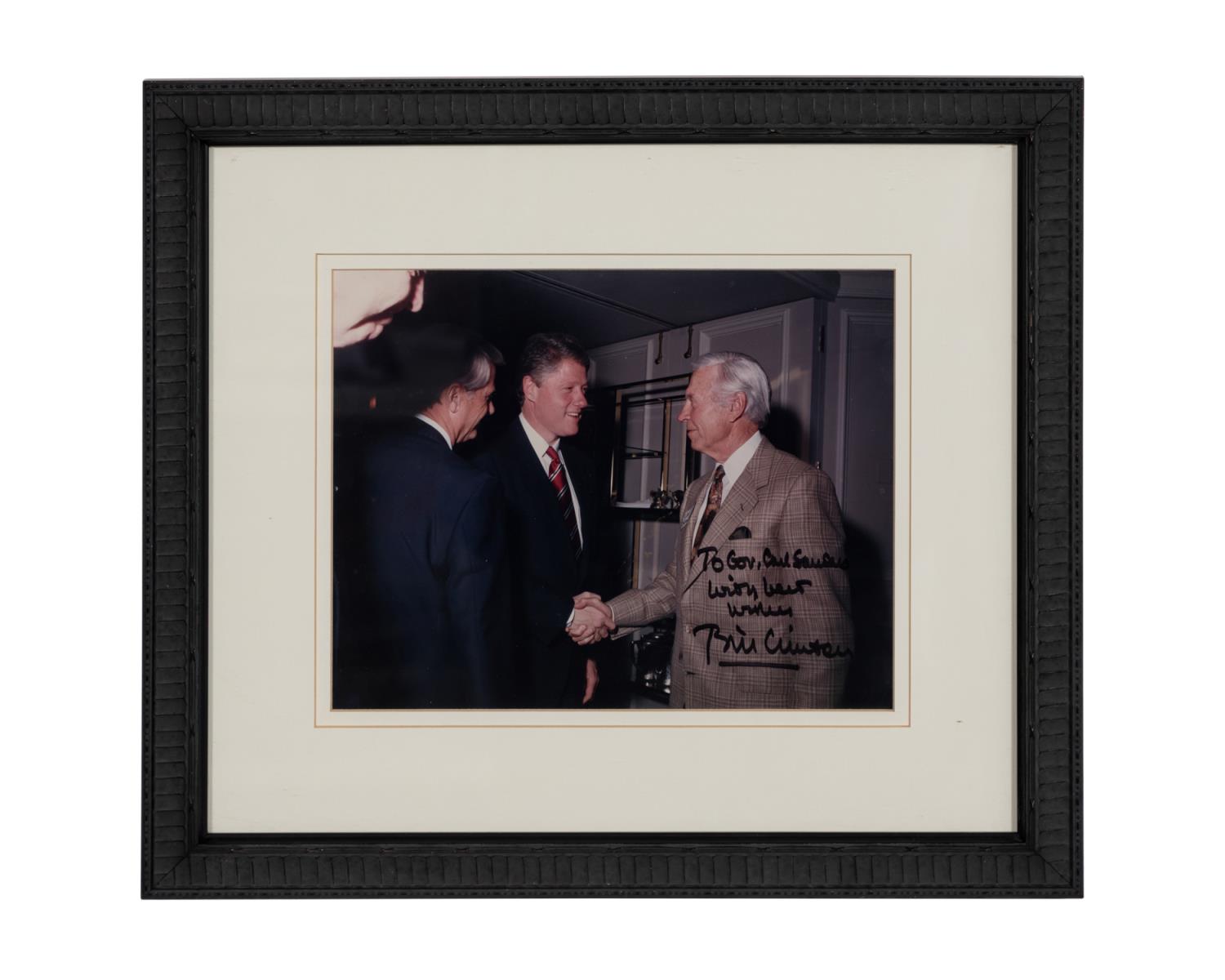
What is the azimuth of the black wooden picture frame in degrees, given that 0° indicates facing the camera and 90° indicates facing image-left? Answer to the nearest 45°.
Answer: approximately 0°
